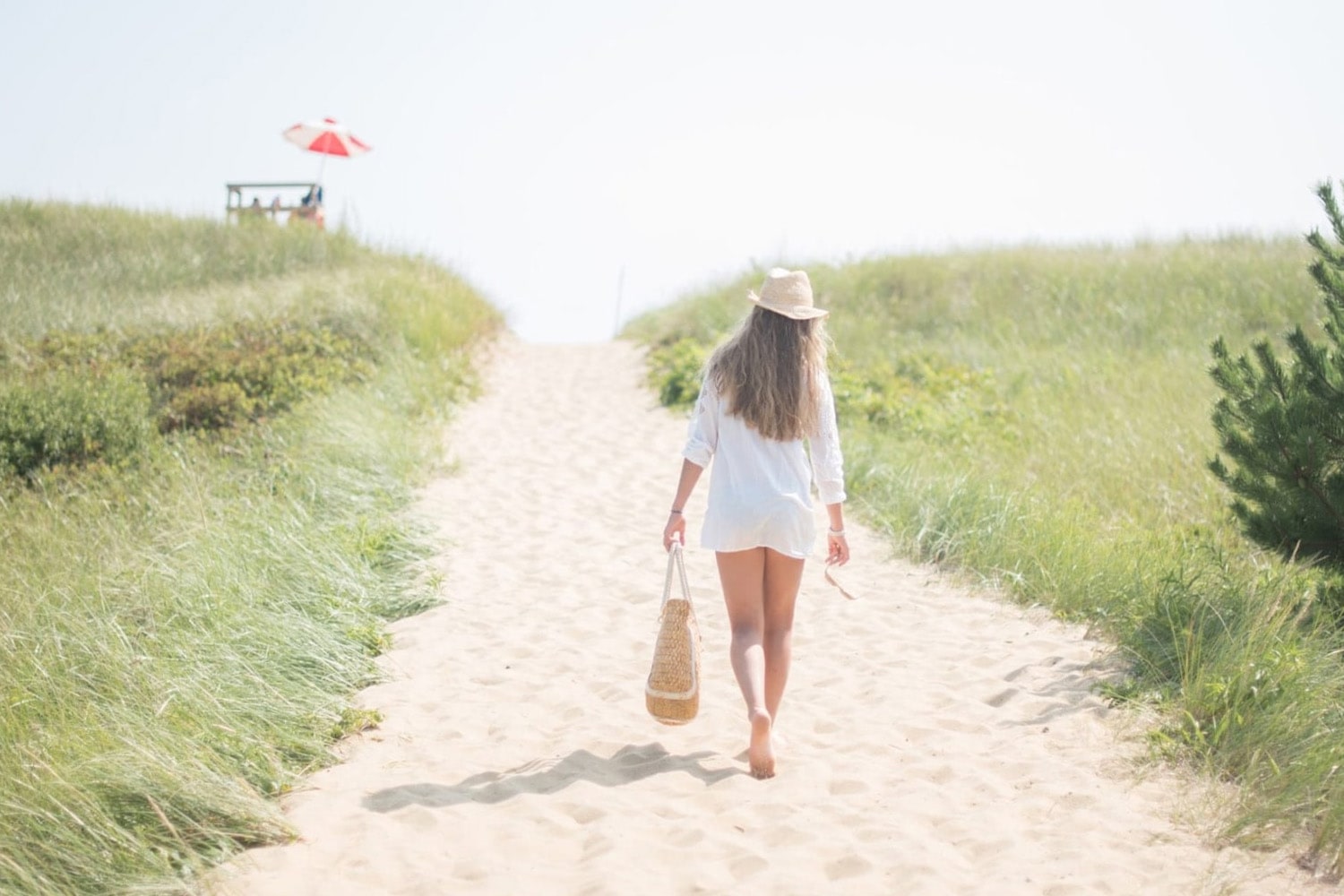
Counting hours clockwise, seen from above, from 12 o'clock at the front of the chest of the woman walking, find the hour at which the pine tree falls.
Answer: The pine tree is roughly at 2 o'clock from the woman walking.

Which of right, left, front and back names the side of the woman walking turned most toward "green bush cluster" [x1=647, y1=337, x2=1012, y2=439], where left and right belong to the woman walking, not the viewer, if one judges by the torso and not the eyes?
front

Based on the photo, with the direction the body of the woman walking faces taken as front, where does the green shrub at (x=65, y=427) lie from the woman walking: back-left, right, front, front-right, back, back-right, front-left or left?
front-left

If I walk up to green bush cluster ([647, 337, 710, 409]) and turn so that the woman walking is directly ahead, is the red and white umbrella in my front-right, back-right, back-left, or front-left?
back-right

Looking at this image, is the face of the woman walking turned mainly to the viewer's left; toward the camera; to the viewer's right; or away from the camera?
away from the camera

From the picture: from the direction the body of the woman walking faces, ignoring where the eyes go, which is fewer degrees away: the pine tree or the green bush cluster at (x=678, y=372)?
the green bush cluster

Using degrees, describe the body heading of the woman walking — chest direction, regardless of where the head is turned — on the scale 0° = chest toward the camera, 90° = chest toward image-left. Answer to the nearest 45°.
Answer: approximately 180°

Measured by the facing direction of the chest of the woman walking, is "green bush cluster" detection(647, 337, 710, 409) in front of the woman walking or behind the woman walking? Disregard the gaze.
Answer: in front
